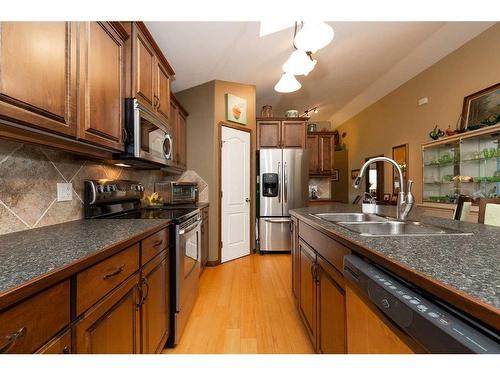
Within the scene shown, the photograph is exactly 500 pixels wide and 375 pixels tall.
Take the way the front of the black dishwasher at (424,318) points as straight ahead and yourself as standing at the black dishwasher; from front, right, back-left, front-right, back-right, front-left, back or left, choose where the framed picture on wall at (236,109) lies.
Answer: right

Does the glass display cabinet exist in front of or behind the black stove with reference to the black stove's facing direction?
in front

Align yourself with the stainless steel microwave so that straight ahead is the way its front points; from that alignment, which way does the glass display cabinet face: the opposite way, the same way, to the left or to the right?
the opposite way

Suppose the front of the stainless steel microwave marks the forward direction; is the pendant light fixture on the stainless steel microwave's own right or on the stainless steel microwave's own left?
on the stainless steel microwave's own left

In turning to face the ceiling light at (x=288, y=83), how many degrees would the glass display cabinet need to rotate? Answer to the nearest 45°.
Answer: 0° — it already faces it

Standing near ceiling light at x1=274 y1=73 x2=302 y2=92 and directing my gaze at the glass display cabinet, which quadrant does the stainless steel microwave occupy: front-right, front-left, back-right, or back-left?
back-right

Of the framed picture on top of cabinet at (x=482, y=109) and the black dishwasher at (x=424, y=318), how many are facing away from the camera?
0

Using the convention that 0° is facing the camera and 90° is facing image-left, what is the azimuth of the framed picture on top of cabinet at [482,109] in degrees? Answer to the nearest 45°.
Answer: approximately 45°

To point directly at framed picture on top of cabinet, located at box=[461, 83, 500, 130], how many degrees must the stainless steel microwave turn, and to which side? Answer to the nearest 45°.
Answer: approximately 45° to its left

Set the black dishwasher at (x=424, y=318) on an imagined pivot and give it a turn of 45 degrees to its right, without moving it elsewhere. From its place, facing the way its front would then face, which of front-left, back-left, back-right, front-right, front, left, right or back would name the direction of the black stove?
front

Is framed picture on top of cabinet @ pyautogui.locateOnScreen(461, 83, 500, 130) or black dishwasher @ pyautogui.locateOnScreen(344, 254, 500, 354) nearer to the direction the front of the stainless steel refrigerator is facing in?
the black dishwasher

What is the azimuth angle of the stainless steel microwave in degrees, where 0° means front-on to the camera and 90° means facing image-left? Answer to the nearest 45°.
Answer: approximately 315°

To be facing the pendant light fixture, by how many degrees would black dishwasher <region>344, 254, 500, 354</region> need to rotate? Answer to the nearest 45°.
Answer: approximately 90° to its right

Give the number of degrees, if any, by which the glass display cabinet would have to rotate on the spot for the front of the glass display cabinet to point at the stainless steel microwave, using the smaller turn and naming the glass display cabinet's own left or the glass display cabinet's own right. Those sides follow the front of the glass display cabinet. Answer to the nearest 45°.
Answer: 0° — it already faces it

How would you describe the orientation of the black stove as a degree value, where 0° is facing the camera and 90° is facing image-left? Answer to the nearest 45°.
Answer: approximately 315°
